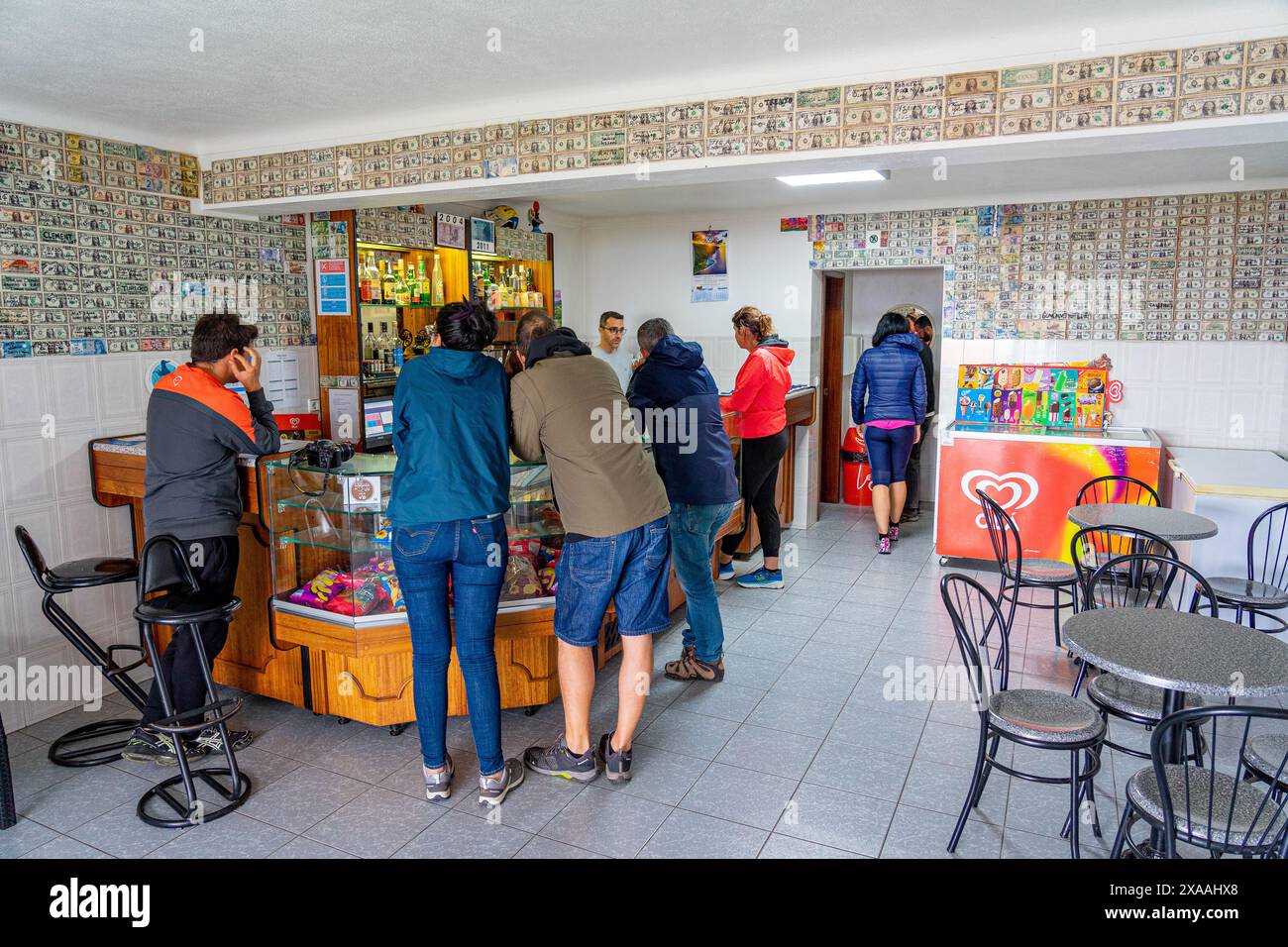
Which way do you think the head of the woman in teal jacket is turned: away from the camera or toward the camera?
away from the camera

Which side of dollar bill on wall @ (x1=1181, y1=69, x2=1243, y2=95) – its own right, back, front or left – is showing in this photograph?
front

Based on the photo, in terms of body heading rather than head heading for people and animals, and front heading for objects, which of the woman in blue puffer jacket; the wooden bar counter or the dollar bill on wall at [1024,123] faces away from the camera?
the woman in blue puffer jacket

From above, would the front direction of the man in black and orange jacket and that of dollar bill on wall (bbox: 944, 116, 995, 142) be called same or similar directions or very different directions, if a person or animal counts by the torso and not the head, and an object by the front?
very different directions

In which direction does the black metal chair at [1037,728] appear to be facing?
to the viewer's right

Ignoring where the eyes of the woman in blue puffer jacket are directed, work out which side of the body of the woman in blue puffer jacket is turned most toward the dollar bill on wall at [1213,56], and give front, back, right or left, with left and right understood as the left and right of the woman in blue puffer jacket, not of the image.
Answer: back

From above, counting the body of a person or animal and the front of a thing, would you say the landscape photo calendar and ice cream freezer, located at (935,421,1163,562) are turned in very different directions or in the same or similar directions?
same or similar directions

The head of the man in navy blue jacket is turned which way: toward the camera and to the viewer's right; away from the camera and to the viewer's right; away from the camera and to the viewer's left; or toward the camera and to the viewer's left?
away from the camera and to the viewer's left

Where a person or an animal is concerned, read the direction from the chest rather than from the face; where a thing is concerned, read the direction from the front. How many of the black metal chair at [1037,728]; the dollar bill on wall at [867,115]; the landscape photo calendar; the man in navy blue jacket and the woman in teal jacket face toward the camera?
2

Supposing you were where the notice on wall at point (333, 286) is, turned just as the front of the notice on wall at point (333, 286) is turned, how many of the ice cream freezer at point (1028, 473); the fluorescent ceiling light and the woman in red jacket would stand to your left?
3

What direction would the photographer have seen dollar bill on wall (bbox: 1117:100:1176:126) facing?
facing the viewer

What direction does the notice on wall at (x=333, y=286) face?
toward the camera

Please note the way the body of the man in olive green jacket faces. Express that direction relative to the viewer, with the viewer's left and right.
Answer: facing away from the viewer and to the left of the viewer
